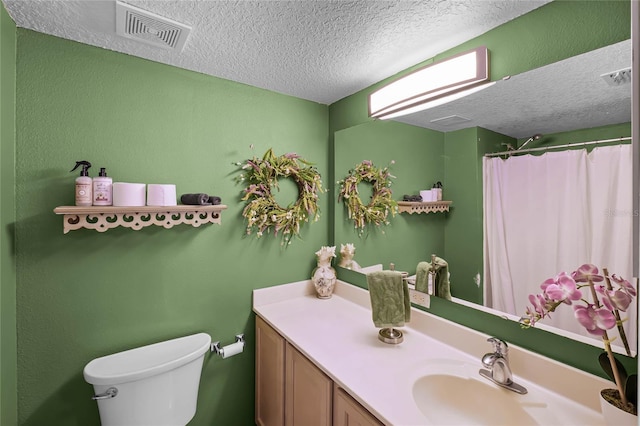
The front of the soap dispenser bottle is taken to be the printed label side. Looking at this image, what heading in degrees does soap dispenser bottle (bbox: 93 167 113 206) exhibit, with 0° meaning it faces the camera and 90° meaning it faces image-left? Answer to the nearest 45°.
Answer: approximately 0°

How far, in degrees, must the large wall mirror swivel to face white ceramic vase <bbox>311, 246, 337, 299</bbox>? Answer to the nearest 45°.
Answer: approximately 45° to its right

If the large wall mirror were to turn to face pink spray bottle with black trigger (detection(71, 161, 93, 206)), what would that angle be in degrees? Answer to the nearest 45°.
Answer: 0° — it already faces it

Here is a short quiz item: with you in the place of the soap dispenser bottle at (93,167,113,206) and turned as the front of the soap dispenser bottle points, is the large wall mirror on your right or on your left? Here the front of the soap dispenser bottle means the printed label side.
on your left

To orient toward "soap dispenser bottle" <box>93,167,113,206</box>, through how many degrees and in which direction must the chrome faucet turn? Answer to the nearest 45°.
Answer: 0° — it already faces it

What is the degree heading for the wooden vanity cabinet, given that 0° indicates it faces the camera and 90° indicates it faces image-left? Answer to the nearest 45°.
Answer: approximately 45°
